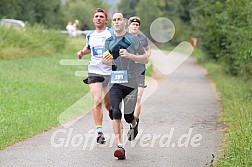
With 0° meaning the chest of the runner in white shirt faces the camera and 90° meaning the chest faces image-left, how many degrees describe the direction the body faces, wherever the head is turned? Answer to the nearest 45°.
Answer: approximately 0°
